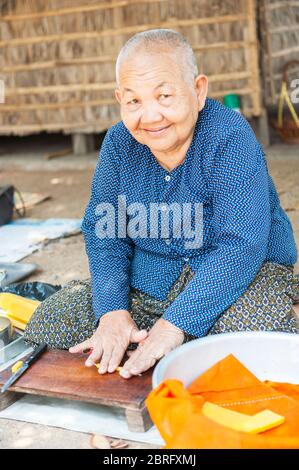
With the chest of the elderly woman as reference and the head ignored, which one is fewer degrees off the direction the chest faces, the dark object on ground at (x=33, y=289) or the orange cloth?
the orange cloth

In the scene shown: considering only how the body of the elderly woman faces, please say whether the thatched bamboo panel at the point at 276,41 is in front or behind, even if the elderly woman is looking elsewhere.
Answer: behind

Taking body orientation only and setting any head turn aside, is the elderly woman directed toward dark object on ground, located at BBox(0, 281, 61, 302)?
no

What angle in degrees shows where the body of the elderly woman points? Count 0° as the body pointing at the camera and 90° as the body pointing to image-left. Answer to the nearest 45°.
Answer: approximately 45°

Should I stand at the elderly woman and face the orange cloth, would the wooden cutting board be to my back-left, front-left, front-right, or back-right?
front-right

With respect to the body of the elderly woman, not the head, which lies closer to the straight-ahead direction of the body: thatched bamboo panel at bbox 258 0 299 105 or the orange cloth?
the orange cloth

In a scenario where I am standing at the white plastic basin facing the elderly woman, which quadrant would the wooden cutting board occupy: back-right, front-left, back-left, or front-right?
front-left
